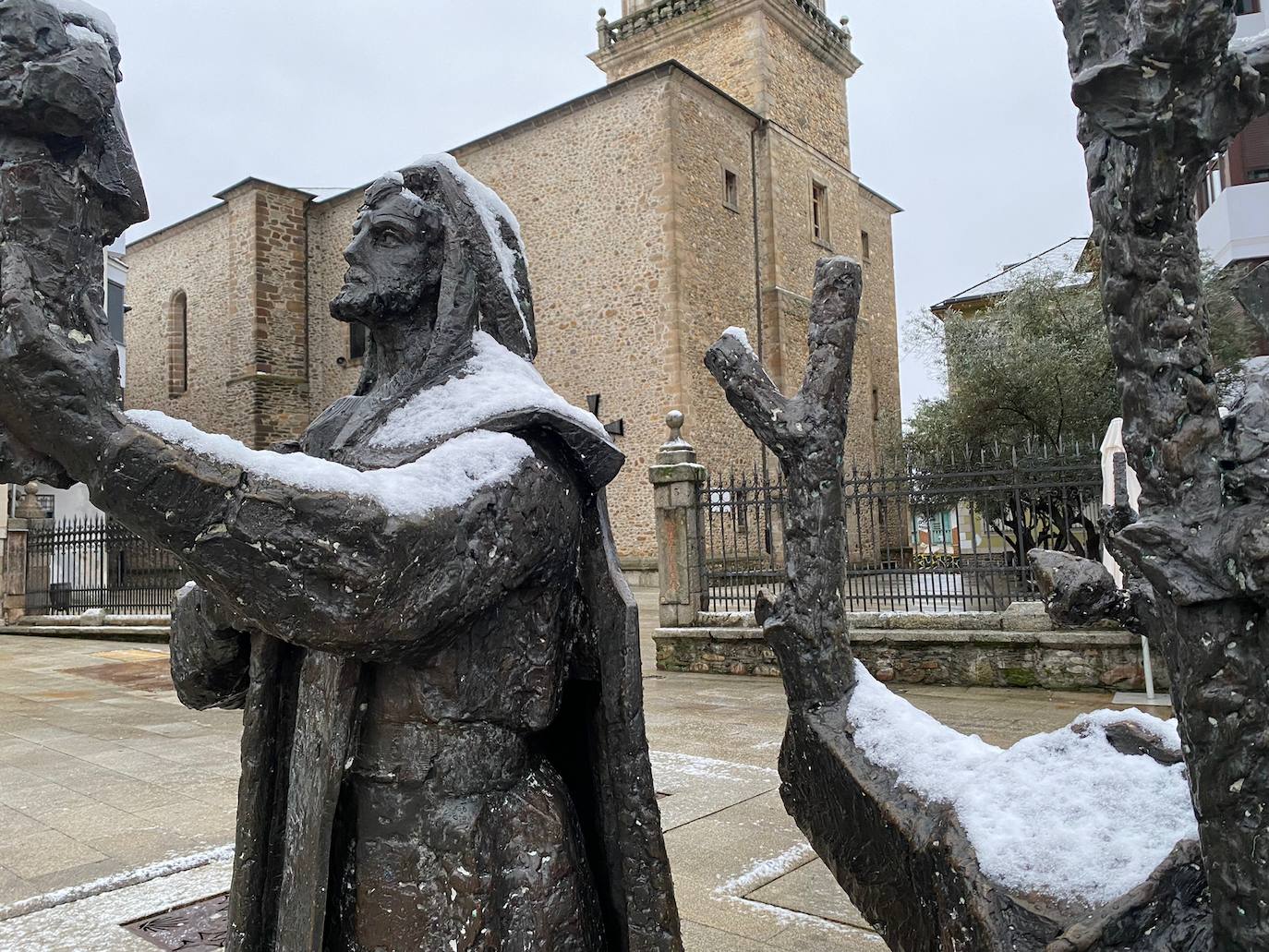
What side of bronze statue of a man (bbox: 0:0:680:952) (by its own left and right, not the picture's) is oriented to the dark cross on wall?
right

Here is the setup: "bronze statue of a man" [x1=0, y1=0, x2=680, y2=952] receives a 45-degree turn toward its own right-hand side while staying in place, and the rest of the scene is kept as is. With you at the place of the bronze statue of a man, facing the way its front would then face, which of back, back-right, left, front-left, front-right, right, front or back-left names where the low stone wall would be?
right

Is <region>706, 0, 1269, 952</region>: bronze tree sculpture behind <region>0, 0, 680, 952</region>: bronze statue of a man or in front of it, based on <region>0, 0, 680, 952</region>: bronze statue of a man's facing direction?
behind

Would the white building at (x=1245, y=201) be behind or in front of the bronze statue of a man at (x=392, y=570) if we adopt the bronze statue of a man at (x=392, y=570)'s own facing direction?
behind

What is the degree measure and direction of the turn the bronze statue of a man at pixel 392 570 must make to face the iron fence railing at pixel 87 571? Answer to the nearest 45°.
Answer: approximately 90° to its right

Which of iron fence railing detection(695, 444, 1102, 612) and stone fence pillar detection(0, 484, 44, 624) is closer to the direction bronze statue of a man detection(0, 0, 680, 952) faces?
the stone fence pillar

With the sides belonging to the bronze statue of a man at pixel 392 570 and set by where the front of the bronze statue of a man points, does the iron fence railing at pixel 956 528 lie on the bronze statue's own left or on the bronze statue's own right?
on the bronze statue's own right

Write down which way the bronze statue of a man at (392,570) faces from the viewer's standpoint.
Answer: facing to the left of the viewer

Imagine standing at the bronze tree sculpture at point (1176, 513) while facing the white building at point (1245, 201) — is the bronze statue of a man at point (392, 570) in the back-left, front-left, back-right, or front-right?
back-left

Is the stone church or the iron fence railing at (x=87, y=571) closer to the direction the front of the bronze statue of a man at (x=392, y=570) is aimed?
the iron fence railing

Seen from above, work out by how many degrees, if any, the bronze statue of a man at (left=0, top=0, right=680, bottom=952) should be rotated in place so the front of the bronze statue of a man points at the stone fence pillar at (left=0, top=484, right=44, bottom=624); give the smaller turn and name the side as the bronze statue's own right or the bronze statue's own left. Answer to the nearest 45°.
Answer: approximately 90° to the bronze statue's own right

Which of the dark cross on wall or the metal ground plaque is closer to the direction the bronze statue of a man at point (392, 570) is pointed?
the metal ground plaque
